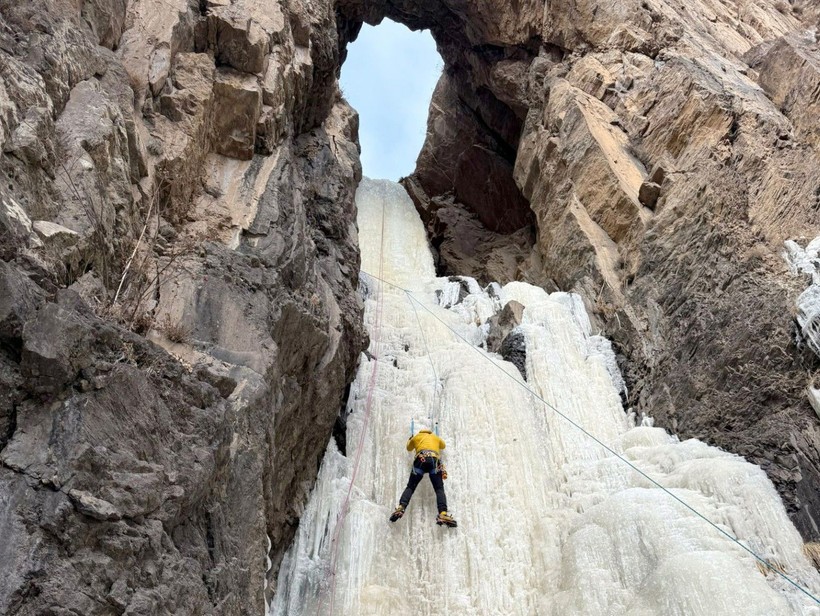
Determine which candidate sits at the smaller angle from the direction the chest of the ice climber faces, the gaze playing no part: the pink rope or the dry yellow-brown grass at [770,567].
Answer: the pink rope

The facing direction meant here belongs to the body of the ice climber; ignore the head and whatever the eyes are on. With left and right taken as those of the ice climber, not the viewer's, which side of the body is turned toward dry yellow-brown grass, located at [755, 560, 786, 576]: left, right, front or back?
right

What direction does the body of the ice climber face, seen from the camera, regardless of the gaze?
away from the camera

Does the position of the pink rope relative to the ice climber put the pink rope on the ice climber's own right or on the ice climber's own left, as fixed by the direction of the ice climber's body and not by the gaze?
on the ice climber's own left
